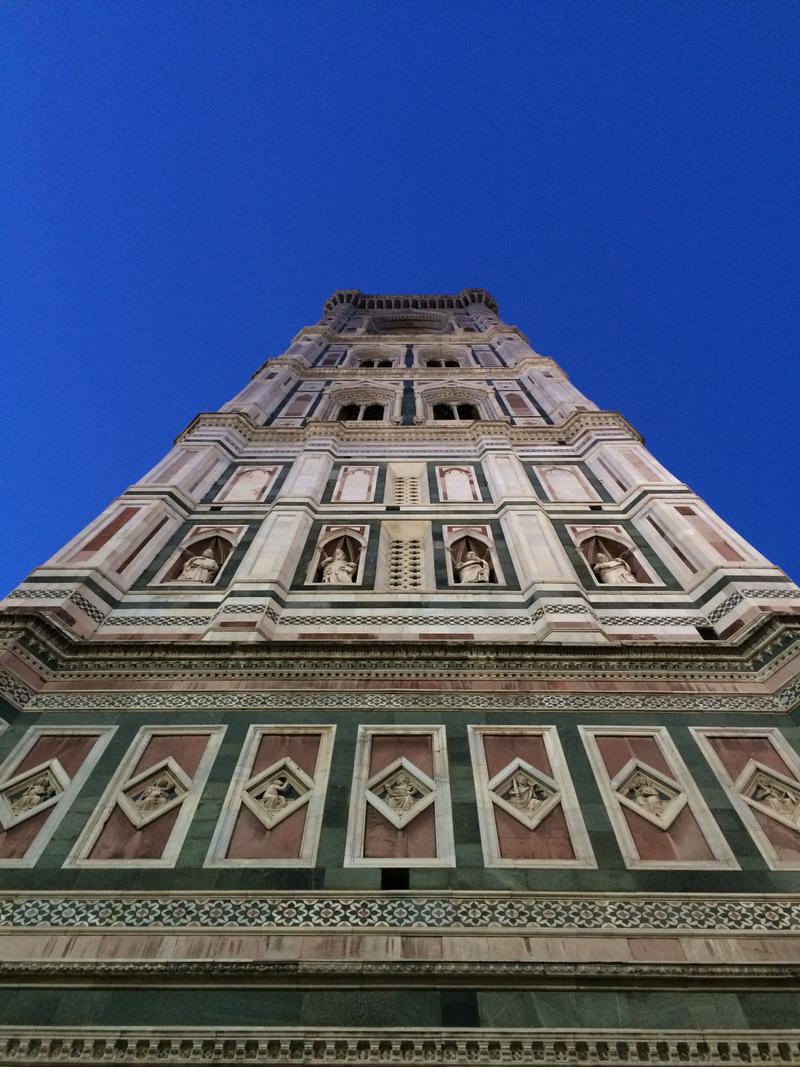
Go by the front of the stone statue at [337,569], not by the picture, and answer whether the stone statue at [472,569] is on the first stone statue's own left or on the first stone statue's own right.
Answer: on the first stone statue's own left

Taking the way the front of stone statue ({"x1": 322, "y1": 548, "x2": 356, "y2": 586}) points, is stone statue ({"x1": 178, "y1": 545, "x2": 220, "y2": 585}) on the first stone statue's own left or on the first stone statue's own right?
on the first stone statue's own right

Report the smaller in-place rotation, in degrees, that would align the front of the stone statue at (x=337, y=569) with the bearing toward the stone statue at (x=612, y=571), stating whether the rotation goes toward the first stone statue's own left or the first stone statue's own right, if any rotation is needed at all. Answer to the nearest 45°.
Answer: approximately 90° to the first stone statue's own left

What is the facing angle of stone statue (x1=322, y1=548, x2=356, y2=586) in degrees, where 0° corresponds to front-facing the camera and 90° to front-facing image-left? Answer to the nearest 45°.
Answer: approximately 0°
